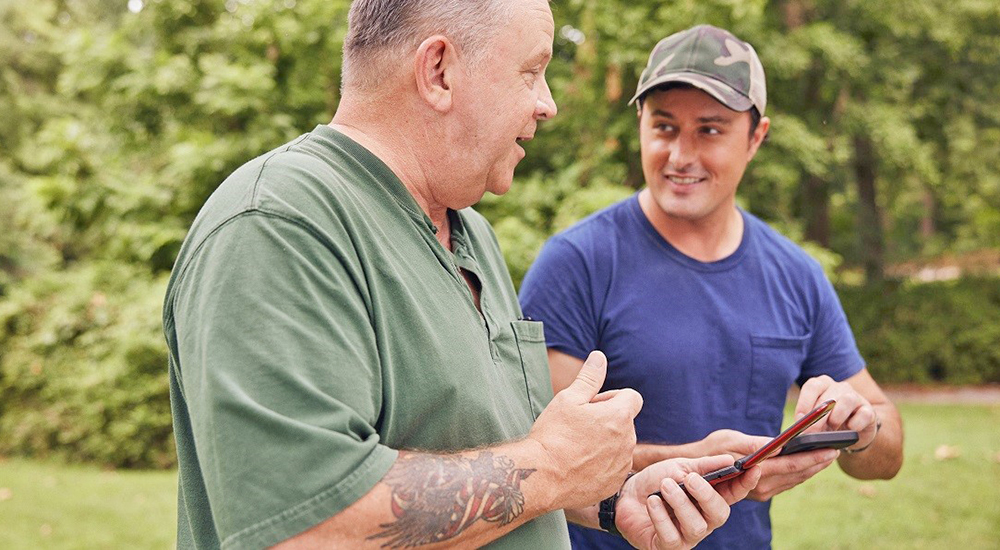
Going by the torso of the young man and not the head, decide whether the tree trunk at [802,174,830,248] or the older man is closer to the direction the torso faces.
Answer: the older man

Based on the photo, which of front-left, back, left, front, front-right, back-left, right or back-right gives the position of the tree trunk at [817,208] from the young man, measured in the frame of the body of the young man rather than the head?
back

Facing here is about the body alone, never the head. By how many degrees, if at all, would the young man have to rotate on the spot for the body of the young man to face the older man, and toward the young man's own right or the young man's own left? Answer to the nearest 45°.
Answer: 0° — they already face them

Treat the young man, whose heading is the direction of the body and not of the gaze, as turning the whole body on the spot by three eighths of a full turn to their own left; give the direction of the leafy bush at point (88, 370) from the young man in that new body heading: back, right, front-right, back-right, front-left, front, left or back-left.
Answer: left

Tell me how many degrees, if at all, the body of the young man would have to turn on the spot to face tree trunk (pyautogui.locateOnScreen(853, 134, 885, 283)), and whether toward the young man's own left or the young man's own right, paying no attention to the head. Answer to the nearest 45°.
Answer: approximately 180°

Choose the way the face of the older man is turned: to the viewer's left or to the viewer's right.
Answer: to the viewer's right

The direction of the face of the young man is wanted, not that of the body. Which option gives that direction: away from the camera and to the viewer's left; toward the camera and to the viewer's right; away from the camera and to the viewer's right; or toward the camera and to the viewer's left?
toward the camera and to the viewer's left

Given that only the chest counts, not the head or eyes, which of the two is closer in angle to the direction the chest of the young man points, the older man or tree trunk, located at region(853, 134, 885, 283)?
the older man

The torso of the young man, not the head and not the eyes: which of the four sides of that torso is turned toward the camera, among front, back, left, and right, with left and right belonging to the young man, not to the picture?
front

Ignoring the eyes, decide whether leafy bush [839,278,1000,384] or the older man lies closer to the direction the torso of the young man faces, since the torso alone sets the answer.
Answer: the older man

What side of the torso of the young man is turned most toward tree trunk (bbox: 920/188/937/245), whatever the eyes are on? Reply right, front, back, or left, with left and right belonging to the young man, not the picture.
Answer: back
